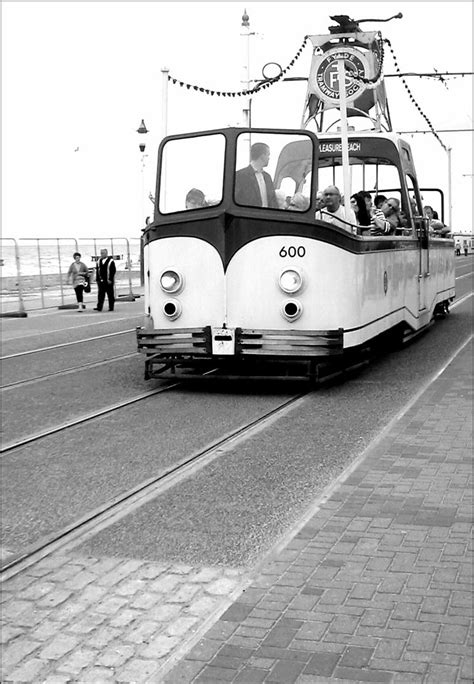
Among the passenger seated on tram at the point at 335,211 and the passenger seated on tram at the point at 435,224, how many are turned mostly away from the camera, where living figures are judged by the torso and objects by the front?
0

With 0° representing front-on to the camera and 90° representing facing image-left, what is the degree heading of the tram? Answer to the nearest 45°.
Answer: approximately 45°

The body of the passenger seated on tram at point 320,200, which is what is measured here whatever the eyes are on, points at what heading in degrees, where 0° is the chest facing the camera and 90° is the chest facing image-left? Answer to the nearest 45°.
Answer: approximately 45°

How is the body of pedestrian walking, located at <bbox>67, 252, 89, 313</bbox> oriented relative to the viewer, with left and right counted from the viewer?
facing the viewer

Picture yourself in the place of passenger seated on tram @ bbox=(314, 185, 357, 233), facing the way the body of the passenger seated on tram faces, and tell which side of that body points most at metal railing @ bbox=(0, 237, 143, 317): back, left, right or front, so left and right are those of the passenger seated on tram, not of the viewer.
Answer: right

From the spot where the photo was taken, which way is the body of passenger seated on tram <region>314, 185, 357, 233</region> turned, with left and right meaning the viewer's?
facing the viewer and to the left of the viewer

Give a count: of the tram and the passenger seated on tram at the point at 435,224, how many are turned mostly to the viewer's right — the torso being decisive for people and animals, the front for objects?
0
